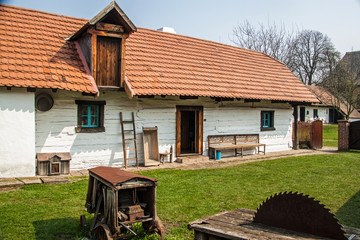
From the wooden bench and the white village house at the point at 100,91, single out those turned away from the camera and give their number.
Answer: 0

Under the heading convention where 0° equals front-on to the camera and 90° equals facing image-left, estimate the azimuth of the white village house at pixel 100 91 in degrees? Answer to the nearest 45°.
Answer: approximately 315°

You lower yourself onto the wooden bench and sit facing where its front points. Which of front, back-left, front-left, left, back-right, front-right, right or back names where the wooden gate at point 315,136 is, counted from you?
left

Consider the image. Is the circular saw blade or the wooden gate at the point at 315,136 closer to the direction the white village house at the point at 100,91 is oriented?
the circular saw blade

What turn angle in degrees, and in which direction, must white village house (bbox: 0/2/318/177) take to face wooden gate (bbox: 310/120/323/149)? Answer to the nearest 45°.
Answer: approximately 90° to its left

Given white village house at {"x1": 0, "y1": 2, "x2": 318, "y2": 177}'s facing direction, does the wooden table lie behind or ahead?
ahead

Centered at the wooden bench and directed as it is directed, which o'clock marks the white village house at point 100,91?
The white village house is roughly at 3 o'clock from the wooden bench.

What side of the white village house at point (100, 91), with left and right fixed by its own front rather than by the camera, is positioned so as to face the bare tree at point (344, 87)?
left

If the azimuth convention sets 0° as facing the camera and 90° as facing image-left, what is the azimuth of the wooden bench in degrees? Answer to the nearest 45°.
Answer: approximately 315°

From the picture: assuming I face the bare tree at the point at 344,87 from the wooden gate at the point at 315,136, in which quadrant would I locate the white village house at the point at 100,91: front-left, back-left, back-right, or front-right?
back-left
